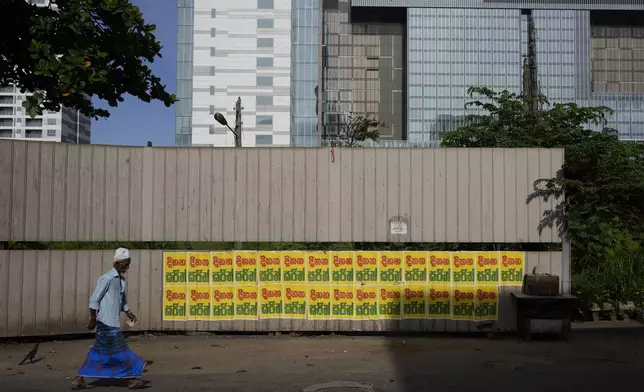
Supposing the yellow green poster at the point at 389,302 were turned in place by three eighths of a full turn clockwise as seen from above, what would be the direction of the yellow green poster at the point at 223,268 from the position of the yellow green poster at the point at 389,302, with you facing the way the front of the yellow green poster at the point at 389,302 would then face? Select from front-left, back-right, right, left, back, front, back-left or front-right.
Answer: front-left

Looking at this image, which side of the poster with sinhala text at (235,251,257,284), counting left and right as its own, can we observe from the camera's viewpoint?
front

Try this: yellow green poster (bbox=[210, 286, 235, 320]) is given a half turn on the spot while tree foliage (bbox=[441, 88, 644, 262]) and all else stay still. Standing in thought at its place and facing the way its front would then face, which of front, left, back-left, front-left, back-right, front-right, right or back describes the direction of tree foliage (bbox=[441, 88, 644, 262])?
right

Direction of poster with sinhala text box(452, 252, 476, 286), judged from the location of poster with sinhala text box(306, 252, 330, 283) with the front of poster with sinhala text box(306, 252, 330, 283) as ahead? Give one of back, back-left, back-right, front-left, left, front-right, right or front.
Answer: left

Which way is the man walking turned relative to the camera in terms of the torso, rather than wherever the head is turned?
to the viewer's right

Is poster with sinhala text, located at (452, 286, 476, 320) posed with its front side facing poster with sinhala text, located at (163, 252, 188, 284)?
no

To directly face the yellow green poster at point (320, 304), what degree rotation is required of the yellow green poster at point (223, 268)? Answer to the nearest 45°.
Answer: approximately 90° to its left

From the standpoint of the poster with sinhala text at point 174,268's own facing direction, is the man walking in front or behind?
in front

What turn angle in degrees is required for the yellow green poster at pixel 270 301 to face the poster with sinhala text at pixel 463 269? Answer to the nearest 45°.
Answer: approximately 90° to its left

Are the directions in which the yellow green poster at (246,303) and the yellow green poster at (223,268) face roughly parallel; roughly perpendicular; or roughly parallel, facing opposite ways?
roughly parallel

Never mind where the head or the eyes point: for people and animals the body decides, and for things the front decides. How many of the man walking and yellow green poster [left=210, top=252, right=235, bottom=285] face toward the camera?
1

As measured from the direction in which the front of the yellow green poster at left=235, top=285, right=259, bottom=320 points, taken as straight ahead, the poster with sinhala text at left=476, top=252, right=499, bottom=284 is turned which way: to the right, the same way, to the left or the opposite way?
the same way

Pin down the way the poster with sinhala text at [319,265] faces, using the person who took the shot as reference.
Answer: facing the viewer

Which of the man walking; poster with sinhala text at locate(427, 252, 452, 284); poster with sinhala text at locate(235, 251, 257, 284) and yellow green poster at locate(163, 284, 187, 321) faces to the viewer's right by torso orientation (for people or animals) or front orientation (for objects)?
the man walking

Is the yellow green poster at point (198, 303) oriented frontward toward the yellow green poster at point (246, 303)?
no

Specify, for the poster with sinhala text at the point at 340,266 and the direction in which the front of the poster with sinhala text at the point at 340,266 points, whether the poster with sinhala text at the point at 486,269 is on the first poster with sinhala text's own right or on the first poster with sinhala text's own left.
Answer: on the first poster with sinhala text's own left

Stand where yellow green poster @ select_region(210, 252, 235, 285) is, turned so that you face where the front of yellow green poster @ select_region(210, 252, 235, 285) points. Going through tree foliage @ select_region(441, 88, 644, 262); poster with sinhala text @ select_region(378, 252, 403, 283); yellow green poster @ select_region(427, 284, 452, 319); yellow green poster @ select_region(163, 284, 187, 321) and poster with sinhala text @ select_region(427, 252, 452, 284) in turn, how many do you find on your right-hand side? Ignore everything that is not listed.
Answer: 1

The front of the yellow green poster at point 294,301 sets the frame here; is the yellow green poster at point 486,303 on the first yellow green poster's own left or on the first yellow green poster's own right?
on the first yellow green poster's own left

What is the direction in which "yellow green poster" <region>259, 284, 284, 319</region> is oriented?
toward the camera

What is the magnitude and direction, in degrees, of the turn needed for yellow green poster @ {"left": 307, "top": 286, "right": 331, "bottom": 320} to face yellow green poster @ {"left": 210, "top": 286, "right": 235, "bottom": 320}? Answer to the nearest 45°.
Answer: approximately 90° to its right

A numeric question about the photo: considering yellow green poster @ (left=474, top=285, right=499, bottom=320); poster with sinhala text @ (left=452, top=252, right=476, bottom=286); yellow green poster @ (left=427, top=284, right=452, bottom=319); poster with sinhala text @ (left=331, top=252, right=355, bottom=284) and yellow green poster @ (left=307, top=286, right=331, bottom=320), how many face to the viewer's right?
0

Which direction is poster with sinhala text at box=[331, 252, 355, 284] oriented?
toward the camera

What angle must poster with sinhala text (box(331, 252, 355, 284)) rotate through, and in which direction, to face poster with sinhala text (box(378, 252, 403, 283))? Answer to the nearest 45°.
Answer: approximately 90° to its left
